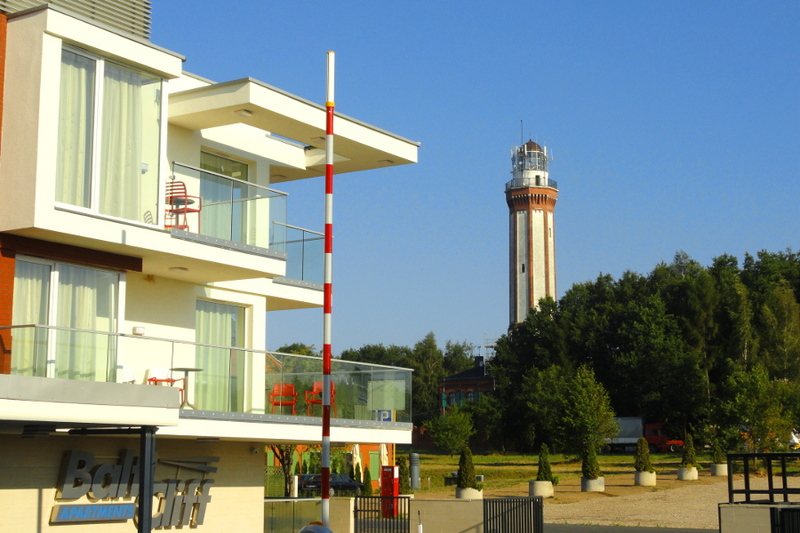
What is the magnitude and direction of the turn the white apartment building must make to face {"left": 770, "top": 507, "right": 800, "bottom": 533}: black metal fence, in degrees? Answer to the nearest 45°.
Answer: approximately 45° to its left

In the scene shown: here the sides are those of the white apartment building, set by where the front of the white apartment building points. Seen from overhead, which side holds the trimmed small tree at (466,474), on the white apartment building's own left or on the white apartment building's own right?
on the white apartment building's own left

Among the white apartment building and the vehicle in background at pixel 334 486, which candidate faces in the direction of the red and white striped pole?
the white apartment building

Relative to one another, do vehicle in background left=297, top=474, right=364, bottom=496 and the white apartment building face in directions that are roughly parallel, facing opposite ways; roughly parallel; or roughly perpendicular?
roughly perpendicular

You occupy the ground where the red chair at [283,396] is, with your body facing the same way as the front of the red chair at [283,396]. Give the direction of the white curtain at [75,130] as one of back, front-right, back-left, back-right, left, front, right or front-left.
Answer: front-right

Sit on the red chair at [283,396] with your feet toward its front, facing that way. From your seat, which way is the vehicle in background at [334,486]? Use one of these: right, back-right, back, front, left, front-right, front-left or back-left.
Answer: back

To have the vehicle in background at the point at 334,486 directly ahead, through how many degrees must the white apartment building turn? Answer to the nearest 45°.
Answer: approximately 135° to its left

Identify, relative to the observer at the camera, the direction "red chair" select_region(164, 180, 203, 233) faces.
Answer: facing the viewer and to the right of the viewer

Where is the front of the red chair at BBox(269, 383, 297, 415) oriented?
toward the camera

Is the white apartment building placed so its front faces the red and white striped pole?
yes

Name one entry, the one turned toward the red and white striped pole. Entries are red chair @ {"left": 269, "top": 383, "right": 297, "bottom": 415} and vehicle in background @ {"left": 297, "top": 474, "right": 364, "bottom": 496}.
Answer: the red chair

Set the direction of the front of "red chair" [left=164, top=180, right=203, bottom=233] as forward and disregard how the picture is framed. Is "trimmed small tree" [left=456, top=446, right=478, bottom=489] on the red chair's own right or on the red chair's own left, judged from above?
on the red chair's own left
